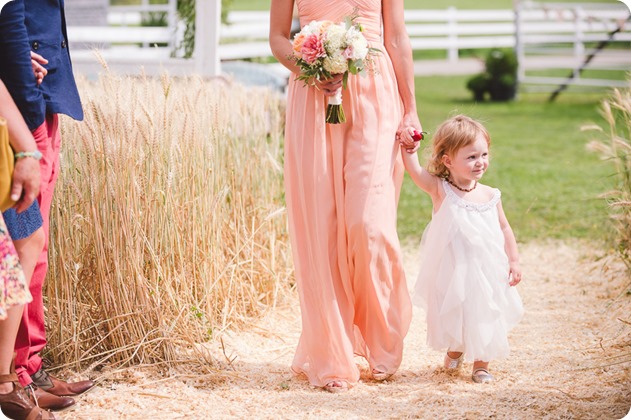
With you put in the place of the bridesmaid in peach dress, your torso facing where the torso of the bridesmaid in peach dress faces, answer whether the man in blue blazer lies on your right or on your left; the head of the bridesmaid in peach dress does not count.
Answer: on your right

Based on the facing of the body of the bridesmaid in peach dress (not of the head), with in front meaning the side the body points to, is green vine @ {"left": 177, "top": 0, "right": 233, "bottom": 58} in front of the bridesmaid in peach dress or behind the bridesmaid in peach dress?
behind

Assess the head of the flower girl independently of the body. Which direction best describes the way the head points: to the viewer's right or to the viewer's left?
to the viewer's right

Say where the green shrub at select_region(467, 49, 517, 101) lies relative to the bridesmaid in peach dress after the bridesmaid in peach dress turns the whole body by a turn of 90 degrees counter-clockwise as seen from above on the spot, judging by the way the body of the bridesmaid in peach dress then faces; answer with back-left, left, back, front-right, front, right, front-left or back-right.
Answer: left

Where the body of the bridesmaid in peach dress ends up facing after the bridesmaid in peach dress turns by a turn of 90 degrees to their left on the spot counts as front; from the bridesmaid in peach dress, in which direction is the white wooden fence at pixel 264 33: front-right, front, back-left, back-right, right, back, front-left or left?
left

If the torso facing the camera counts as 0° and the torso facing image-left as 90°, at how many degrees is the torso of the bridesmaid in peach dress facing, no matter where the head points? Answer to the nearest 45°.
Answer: approximately 0°

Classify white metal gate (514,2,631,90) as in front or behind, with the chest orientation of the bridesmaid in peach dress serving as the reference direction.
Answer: behind
